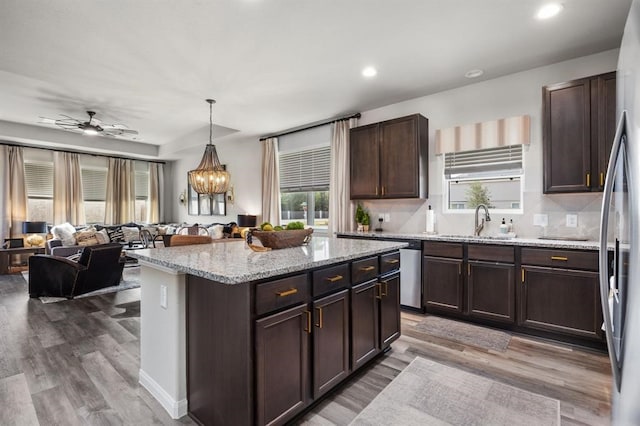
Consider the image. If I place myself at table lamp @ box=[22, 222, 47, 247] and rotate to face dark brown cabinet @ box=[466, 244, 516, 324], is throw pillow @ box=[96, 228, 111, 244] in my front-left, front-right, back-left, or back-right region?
front-left

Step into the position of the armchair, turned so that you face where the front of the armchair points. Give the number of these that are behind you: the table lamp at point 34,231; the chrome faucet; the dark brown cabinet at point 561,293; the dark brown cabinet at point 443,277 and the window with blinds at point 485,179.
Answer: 4

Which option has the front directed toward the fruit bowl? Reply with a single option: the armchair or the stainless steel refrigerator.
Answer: the stainless steel refrigerator

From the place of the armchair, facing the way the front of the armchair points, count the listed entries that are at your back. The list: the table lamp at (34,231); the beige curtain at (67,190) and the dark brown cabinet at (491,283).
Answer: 1

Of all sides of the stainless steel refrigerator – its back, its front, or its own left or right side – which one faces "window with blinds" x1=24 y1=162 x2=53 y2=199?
front

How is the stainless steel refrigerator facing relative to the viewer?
to the viewer's left

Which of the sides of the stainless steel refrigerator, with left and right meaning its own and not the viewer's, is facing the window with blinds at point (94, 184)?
front

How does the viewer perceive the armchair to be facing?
facing away from the viewer and to the left of the viewer

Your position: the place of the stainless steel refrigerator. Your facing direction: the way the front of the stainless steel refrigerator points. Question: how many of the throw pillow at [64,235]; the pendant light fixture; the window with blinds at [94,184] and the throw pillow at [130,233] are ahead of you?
4

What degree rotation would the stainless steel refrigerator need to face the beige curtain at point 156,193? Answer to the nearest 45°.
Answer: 0° — it already faces it

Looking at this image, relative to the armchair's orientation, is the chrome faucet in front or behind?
behind

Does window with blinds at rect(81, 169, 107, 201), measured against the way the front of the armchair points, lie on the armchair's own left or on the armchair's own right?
on the armchair's own right
